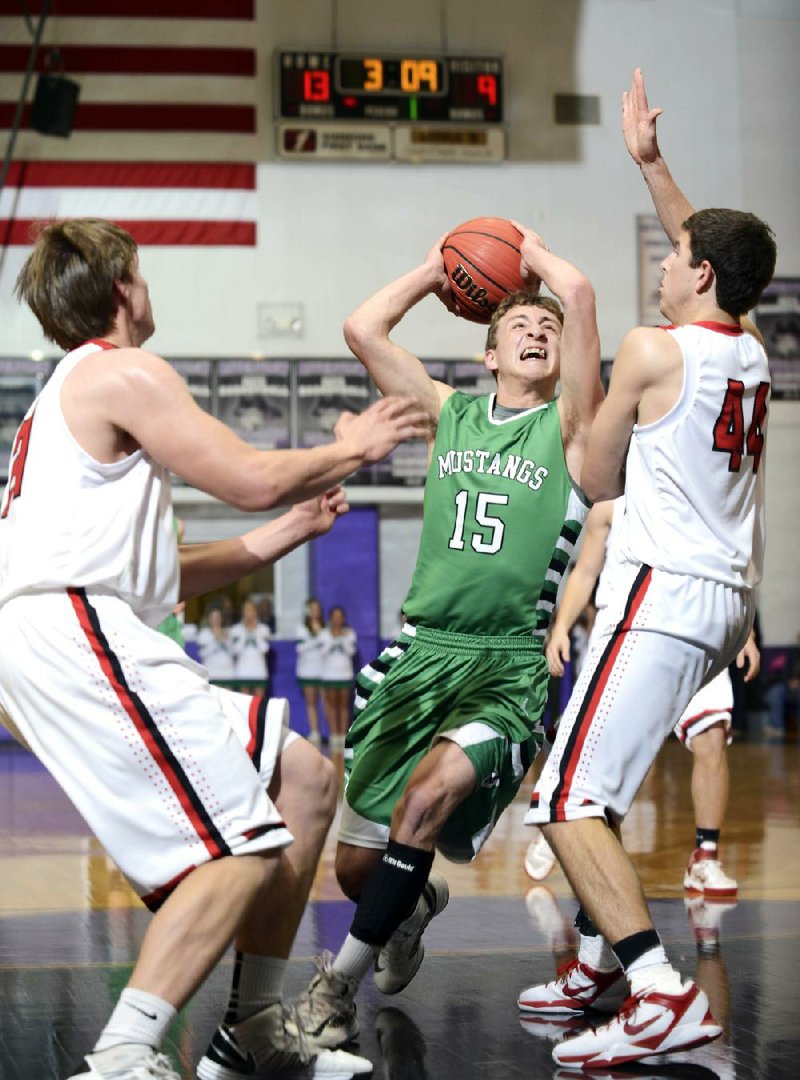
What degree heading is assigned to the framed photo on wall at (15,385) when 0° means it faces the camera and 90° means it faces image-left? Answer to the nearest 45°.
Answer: approximately 0°

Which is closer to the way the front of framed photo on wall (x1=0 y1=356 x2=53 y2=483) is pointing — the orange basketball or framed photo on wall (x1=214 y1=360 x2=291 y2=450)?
the orange basketball

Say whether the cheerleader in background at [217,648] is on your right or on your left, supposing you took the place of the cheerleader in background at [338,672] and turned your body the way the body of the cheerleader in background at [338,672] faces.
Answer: on your right
